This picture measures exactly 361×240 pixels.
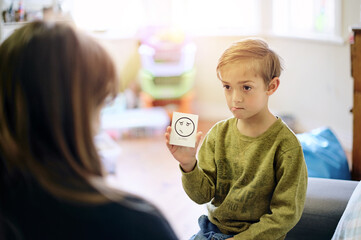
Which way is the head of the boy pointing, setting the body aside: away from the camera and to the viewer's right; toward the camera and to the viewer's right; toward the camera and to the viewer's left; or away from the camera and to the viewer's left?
toward the camera and to the viewer's left

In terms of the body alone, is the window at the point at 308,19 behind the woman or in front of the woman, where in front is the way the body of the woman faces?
in front

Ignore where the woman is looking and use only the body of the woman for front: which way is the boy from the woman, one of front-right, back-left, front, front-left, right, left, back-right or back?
front

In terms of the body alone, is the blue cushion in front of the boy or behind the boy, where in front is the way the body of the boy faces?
behind

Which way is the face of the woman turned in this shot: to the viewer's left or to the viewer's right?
to the viewer's right

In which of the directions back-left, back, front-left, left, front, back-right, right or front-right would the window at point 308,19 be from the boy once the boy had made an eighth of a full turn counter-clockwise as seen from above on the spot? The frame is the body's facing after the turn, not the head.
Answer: back

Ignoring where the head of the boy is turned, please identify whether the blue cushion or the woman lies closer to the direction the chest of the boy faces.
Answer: the woman

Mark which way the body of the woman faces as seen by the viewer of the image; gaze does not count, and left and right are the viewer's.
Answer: facing away from the viewer and to the right of the viewer

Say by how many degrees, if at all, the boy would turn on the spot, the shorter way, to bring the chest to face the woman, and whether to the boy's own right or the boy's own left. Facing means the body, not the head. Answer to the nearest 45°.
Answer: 0° — they already face them

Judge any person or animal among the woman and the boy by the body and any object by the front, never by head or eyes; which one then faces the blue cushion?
the woman

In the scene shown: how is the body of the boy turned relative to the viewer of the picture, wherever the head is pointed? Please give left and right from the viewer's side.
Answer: facing the viewer and to the left of the viewer

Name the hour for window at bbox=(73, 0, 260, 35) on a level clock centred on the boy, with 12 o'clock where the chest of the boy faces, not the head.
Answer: The window is roughly at 4 o'clock from the boy.

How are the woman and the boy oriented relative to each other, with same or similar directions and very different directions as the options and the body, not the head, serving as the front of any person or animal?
very different directions

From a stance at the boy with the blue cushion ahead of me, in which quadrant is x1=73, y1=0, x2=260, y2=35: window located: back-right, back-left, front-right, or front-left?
front-left

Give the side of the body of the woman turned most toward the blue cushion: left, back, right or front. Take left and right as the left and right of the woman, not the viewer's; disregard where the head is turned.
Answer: front
